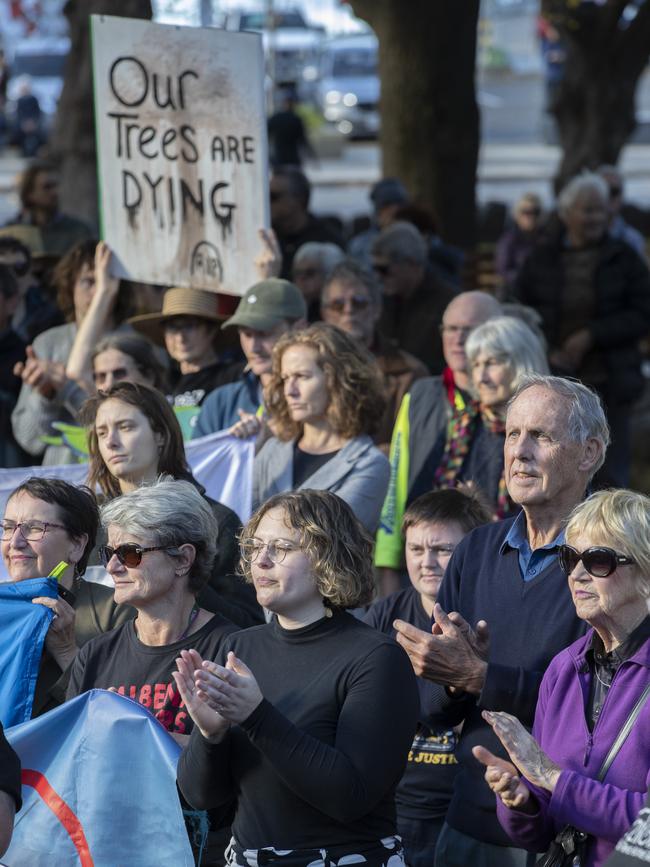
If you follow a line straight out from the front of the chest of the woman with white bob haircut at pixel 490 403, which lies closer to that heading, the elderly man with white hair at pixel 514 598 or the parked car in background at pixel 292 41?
the elderly man with white hair

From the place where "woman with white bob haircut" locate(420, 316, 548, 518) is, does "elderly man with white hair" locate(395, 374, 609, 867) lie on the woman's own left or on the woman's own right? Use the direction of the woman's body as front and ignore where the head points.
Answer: on the woman's own left

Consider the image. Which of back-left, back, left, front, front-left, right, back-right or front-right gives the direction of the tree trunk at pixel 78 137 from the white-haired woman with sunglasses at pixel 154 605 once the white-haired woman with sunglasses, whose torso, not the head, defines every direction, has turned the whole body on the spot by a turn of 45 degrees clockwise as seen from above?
right

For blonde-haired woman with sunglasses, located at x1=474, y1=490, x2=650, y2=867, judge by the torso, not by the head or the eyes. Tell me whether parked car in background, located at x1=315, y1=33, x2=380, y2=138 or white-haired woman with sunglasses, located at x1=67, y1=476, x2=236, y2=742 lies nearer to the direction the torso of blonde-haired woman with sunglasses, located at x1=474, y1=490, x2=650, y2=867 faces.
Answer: the white-haired woman with sunglasses

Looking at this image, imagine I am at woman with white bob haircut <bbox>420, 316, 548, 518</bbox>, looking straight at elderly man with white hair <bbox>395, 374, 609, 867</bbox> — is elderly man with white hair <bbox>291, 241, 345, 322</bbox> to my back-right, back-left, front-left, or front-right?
back-right

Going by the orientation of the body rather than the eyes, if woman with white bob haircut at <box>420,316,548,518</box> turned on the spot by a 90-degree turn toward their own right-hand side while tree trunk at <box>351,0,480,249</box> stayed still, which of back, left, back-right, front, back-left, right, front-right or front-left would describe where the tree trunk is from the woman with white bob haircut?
front-right

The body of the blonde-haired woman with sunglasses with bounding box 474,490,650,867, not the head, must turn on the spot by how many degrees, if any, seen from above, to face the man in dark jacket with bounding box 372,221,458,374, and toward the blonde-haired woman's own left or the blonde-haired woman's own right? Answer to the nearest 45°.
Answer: approximately 135° to the blonde-haired woman's own right

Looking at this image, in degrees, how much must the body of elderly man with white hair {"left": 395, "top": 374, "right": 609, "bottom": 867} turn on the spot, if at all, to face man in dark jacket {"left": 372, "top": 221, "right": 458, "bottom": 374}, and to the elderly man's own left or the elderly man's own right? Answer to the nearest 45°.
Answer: approximately 135° to the elderly man's own right

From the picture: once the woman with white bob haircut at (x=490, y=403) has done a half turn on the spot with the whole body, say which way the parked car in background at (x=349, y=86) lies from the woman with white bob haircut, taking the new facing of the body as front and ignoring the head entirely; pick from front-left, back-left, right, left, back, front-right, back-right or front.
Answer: front-left

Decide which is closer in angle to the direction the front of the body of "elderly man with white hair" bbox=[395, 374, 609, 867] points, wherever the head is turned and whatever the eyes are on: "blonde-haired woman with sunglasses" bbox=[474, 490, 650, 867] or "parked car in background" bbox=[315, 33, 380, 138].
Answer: the blonde-haired woman with sunglasses

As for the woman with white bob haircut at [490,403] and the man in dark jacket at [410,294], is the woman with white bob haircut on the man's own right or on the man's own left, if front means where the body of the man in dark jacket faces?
on the man's own left
